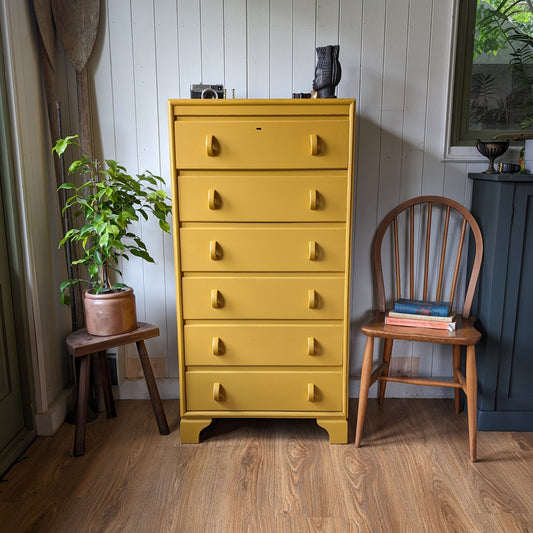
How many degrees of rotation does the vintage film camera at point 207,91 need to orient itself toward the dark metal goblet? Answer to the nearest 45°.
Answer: approximately 90° to its left

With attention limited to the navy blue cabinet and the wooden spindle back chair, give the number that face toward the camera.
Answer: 2

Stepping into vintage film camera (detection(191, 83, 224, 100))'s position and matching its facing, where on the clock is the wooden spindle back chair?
The wooden spindle back chair is roughly at 9 o'clock from the vintage film camera.

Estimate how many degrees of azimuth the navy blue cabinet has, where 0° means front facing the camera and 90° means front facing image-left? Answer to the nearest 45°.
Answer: approximately 0°

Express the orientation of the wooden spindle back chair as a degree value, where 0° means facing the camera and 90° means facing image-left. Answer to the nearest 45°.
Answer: approximately 0°

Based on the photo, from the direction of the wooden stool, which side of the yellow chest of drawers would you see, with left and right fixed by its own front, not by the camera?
right
